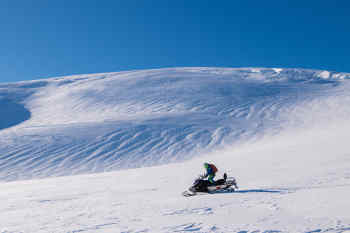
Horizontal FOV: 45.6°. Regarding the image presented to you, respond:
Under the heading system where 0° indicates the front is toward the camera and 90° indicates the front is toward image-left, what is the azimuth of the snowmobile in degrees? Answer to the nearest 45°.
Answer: approximately 90°
